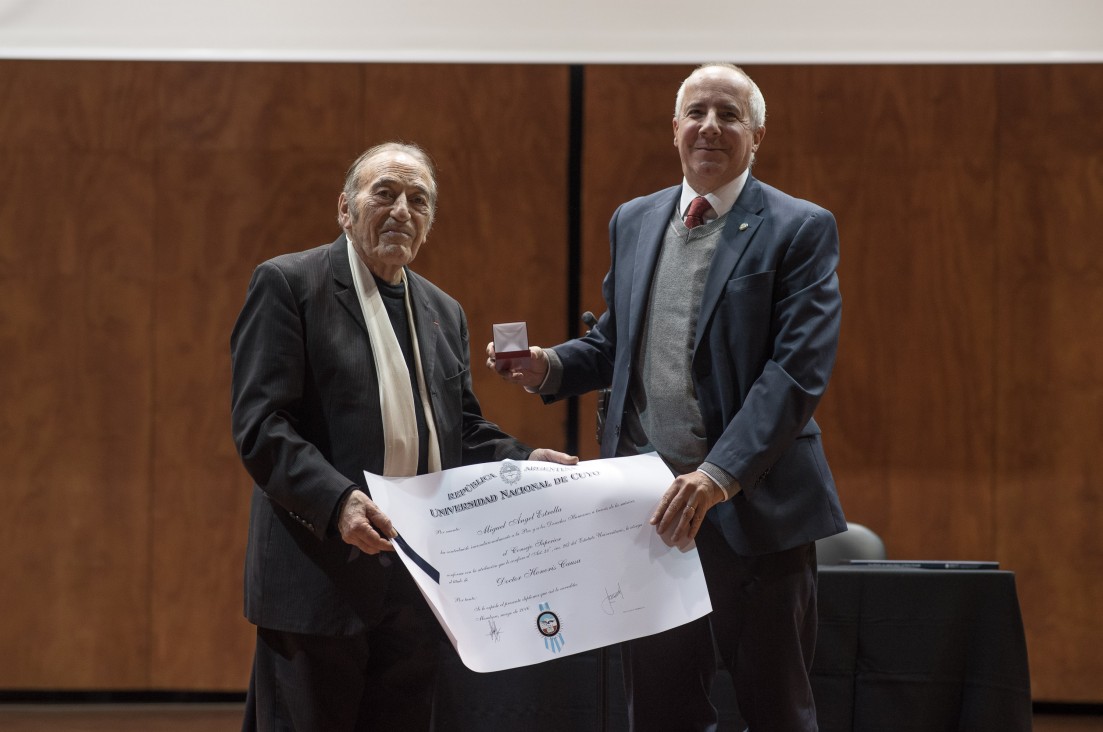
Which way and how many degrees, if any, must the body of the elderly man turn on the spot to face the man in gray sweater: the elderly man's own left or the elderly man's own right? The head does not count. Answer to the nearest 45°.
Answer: approximately 45° to the elderly man's own left

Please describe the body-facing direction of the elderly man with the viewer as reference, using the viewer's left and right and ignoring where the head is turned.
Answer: facing the viewer and to the right of the viewer

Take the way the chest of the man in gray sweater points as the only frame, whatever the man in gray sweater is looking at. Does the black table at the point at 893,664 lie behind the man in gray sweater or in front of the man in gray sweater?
behind

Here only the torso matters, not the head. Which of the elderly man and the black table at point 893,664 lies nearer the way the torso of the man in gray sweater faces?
the elderly man

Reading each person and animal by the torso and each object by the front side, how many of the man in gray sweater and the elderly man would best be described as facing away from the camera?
0

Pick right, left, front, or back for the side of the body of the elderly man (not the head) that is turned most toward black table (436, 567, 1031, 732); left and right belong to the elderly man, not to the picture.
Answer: left

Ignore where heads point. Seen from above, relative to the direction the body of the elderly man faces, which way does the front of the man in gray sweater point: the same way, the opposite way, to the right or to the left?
to the right

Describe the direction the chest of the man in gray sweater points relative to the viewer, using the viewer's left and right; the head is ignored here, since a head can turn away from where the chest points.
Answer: facing the viewer and to the left of the viewer
